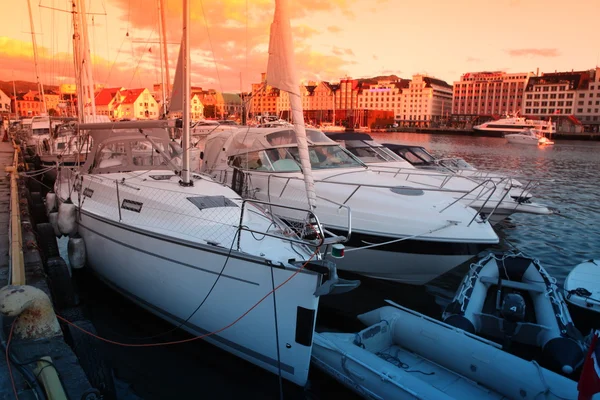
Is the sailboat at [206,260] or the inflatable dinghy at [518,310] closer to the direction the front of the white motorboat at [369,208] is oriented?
the inflatable dinghy

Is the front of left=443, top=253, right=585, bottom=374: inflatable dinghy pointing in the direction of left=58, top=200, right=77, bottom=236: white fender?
no

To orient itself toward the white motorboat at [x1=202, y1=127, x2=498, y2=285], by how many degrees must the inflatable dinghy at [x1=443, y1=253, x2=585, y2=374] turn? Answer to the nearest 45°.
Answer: approximately 90° to its left

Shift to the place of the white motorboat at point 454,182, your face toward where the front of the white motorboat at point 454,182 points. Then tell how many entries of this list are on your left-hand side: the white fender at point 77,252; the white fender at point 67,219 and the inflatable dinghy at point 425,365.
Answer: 0

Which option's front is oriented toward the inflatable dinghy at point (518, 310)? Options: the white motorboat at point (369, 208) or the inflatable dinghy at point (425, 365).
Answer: the white motorboat

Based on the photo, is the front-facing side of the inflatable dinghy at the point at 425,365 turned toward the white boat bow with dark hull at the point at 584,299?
no

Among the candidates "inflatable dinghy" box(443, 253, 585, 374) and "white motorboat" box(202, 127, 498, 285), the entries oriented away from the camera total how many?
1

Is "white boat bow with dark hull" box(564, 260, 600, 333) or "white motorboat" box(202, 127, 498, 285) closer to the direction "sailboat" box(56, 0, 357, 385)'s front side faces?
the white boat bow with dark hull

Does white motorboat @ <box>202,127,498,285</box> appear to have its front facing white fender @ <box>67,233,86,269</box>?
no

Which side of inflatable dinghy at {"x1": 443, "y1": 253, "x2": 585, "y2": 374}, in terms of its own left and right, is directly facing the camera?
back

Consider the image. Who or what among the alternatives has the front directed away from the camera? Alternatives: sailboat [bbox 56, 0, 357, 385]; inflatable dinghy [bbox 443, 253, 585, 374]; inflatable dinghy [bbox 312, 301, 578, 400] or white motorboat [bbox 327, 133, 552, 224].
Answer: inflatable dinghy [bbox 443, 253, 585, 374]

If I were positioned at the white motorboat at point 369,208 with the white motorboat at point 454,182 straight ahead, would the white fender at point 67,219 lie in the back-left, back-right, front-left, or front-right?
back-left

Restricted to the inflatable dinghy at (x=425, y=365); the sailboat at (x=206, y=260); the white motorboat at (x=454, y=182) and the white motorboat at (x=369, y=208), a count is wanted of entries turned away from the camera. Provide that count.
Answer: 0

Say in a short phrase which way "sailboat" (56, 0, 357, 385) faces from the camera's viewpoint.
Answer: facing the viewer and to the right of the viewer
